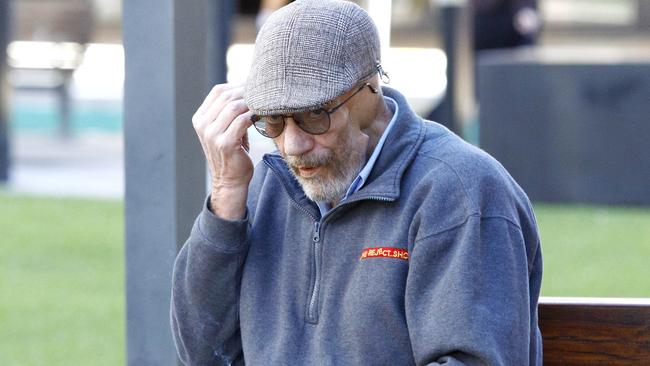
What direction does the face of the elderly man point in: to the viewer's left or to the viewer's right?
to the viewer's left

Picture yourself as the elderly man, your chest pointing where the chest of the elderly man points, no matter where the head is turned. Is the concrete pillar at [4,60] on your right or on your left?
on your right

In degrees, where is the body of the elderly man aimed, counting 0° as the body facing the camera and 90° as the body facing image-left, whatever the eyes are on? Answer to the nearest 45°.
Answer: approximately 45°

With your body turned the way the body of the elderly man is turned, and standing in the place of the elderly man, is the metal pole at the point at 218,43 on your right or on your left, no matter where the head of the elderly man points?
on your right

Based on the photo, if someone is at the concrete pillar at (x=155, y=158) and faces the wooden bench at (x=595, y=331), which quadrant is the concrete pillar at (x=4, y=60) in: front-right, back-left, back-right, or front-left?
back-left

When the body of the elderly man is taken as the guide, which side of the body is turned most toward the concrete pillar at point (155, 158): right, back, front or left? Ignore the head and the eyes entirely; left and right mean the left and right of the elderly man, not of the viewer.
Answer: right
